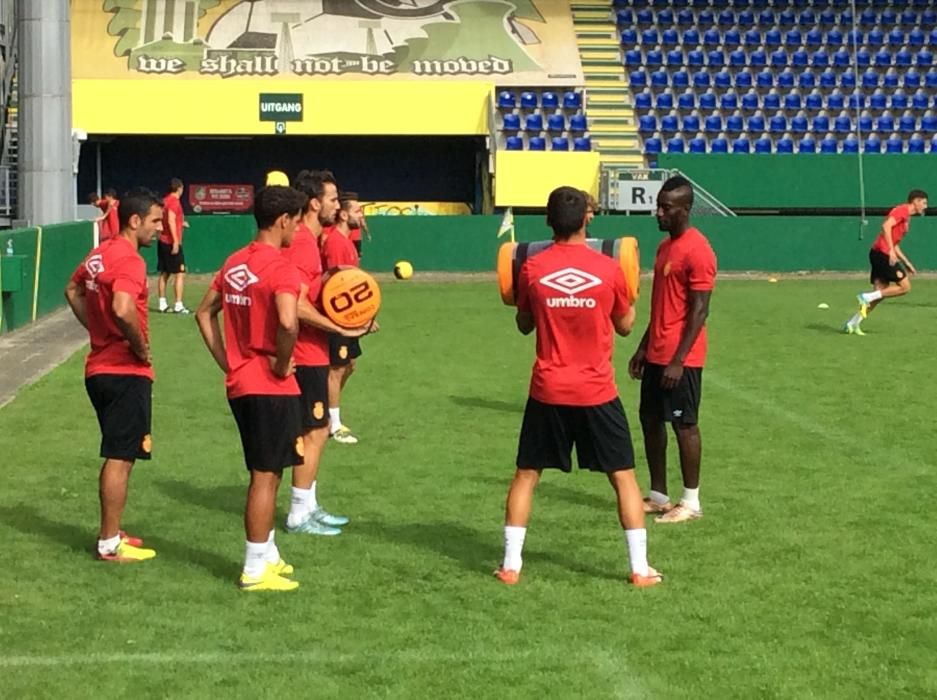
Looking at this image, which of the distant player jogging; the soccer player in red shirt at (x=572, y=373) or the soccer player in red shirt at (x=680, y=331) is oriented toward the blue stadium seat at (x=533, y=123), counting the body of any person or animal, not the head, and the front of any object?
the soccer player in red shirt at (x=572, y=373)

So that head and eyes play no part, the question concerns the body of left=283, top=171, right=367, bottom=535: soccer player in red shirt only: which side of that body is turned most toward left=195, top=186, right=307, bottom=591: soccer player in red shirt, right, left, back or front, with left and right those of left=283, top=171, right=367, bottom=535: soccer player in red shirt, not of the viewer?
right

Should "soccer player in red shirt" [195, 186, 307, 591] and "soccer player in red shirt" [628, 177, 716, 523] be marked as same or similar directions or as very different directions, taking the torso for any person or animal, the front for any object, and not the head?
very different directions

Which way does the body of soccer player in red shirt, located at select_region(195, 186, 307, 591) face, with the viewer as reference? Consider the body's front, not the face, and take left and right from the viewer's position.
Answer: facing away from the viewer and to the right of the viewer

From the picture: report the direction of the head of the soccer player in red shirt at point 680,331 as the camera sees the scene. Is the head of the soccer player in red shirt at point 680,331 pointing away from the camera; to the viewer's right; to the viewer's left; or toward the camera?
to the viewer's left

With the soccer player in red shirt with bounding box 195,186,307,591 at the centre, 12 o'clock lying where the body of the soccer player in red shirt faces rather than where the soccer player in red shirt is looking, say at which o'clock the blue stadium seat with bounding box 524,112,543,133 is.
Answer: The blue stadium seat is roughly at 11 o'clock from the soccer player in red shirt.

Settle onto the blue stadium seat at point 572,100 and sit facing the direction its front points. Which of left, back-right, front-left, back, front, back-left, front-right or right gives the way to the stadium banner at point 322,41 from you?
right

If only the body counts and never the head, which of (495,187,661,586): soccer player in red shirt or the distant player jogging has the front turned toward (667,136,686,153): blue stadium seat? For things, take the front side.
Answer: the soccer player in red shirt

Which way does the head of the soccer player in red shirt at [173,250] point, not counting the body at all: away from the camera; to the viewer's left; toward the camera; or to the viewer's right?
to the viewer's right

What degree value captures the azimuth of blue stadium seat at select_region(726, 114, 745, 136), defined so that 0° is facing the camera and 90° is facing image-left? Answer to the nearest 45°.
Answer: approximately 0°

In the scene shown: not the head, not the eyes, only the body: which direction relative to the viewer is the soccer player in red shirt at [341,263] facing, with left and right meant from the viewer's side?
facing to the right of the viewer

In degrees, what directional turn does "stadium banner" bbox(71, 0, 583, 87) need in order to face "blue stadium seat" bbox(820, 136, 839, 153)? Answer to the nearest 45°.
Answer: approximately 90° to its left
